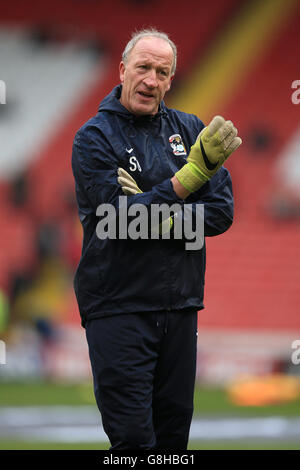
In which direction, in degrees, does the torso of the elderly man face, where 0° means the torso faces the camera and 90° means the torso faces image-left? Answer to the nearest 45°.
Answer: approximately 315°
